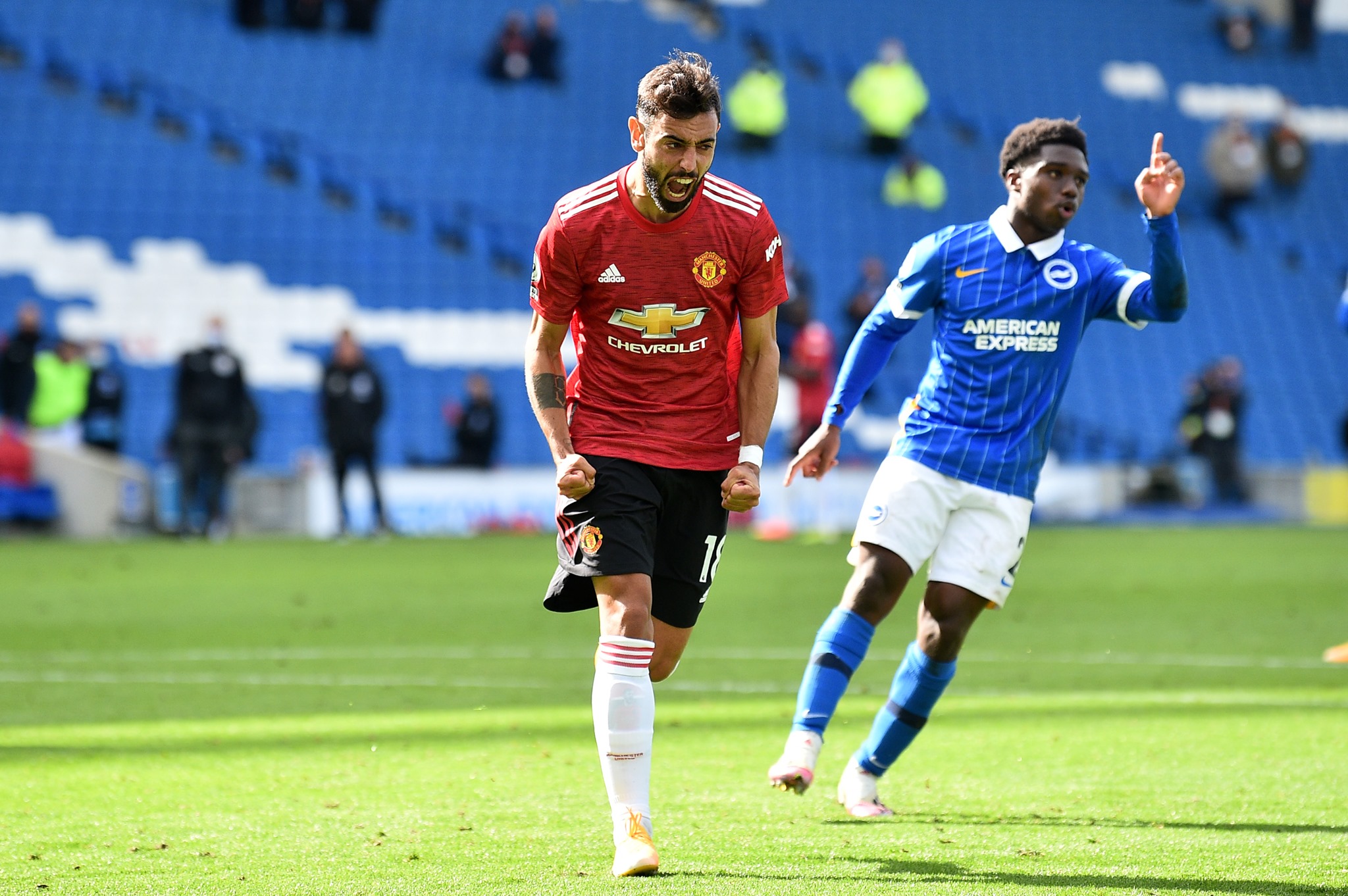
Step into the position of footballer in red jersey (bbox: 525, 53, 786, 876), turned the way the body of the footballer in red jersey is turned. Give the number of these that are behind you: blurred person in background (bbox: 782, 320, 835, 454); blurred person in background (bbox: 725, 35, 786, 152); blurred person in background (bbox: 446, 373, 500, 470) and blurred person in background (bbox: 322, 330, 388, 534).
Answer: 4

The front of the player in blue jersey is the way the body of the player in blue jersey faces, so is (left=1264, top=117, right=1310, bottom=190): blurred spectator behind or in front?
behind

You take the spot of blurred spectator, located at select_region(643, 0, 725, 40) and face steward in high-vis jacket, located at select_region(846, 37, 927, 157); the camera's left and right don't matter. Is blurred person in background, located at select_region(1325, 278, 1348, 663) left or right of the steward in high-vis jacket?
right

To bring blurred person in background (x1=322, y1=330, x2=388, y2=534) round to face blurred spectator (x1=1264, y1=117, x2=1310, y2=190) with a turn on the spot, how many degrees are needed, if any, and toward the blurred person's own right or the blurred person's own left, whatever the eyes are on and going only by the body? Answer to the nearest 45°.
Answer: approximately 135° to the blurred person's own left

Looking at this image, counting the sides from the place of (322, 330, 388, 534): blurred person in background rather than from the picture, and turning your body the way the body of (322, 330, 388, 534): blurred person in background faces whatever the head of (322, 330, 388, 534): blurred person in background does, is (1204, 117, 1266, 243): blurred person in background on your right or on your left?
on your left

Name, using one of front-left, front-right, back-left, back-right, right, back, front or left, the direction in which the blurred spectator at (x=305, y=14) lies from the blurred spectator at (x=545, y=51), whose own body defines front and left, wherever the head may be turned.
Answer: right

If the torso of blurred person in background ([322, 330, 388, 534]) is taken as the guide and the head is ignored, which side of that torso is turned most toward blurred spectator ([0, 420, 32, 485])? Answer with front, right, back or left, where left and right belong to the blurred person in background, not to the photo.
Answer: right
